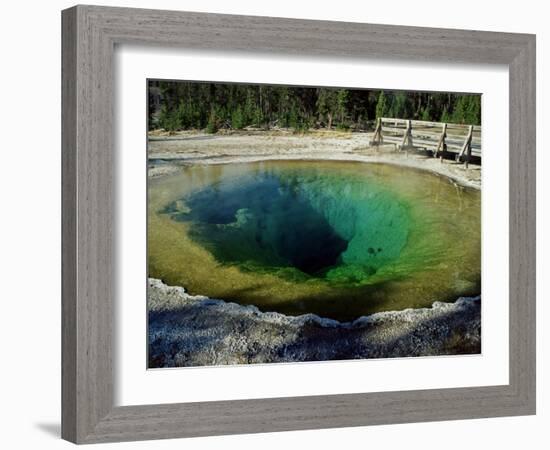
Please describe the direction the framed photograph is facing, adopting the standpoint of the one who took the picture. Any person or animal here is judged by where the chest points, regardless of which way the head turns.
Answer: facing the viewer and to the right of the viewer
